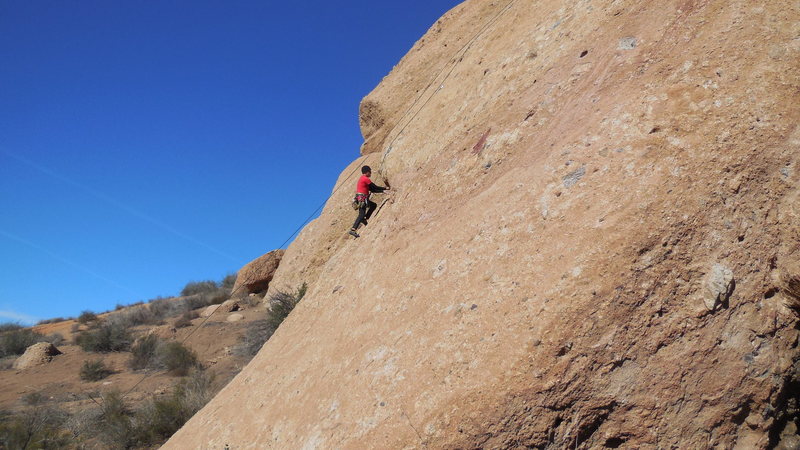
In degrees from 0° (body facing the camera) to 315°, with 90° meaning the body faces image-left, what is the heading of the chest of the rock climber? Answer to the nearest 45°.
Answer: approximately 270°

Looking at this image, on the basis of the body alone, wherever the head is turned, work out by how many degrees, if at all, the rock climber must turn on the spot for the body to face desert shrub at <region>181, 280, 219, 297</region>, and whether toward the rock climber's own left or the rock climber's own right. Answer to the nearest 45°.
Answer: approximately 135° to the rock climber's own left

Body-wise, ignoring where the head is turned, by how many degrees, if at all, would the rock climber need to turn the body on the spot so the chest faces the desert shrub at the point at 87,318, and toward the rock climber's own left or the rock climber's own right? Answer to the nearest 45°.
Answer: approximately 135° to the rock climber's own left

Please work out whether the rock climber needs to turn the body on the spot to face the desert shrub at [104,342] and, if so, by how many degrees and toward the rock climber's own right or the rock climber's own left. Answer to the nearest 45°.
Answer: approximately 135° to the rock climber's own left

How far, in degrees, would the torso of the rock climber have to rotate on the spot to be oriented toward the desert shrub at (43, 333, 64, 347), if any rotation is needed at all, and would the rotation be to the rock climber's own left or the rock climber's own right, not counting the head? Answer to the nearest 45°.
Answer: approximately 135° to the rock climber's own left

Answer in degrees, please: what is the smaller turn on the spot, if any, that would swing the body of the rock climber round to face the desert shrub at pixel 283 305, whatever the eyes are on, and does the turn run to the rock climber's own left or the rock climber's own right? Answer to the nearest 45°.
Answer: approximately 135° to the rock climber's own left

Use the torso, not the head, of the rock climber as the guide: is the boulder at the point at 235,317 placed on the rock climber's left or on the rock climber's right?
on the rock climber's left

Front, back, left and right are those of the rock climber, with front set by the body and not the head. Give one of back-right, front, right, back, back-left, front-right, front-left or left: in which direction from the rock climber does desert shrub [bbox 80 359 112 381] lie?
back-left

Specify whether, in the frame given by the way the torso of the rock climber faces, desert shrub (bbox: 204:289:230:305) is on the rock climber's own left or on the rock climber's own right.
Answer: on the rock climber's own left

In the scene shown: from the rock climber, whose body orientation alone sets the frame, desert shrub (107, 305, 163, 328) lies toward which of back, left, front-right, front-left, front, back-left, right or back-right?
back-left

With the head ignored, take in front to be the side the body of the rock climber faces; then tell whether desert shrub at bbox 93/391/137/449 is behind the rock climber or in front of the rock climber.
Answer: behind

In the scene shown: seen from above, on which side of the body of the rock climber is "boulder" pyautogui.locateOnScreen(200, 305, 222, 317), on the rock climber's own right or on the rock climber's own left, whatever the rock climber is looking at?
on the rock climber's own left
